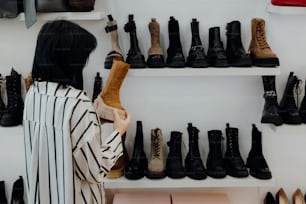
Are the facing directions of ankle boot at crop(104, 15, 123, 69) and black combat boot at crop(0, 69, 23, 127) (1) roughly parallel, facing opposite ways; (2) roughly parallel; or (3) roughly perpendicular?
roughly parallel

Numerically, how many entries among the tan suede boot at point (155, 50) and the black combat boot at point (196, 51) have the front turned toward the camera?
2

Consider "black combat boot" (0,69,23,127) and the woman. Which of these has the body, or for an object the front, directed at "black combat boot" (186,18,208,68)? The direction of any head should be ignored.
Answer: the woman

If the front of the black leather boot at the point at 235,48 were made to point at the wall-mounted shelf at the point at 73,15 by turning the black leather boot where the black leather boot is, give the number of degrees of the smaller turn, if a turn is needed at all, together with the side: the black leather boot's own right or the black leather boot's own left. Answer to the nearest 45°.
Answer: approximately 135° to the black leather boot's own right

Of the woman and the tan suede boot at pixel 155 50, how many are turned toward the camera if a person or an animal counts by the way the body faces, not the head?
1

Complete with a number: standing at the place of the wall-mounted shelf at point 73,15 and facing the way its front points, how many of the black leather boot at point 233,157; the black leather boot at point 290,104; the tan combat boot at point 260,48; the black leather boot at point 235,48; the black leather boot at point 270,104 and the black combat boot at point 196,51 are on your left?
6

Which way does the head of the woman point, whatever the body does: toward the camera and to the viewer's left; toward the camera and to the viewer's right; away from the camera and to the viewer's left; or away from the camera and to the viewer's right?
away from the camera and to the viewer's right

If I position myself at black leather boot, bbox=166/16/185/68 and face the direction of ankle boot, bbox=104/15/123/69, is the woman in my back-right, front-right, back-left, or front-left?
front-left

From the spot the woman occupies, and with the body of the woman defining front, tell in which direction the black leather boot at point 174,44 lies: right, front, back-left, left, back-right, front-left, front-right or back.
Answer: front

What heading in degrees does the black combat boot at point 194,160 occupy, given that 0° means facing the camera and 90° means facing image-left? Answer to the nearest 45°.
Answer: approximately 315°

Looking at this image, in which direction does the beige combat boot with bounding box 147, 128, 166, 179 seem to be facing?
toward the camera

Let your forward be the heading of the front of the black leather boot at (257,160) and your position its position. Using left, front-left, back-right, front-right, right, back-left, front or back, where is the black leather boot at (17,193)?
back-right
